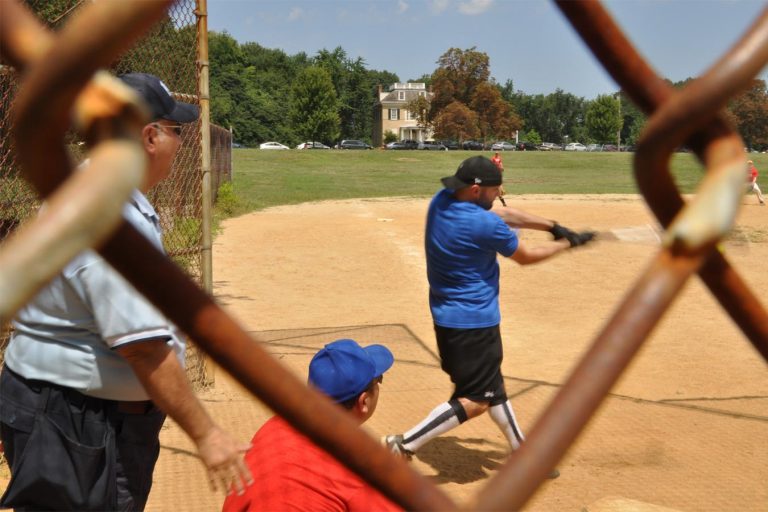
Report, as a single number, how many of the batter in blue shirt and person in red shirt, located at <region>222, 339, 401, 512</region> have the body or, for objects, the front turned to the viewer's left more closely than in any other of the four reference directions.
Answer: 0

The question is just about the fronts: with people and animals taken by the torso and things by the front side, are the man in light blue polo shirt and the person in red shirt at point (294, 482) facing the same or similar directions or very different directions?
same or similar directions

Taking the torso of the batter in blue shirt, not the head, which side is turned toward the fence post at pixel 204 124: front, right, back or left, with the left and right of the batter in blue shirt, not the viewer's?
left

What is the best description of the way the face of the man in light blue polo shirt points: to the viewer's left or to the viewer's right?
to the viewer's right

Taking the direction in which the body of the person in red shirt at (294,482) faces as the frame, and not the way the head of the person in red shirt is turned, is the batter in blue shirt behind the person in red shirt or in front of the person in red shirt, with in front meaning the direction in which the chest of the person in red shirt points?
in front

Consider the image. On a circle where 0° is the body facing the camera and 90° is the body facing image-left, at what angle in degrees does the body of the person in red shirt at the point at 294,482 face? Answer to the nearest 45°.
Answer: approximately 225°

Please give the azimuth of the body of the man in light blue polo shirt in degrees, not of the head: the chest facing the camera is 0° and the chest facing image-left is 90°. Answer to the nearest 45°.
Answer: approximately 225°

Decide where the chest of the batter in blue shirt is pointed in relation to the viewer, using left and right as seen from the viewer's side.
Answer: facing away from the viewer and to the right of the viewer

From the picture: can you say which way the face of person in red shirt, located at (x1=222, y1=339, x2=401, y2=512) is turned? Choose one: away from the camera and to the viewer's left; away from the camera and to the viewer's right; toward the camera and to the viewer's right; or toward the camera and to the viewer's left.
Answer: away from the camera and to the viewer's right

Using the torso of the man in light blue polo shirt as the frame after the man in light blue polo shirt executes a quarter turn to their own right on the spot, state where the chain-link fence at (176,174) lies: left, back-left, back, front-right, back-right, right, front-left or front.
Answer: back-left

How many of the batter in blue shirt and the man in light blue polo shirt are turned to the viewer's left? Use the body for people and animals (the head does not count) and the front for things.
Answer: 0
